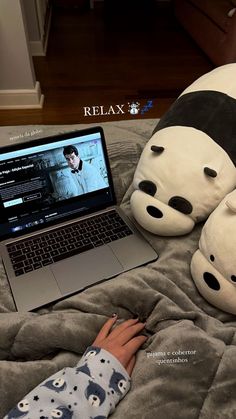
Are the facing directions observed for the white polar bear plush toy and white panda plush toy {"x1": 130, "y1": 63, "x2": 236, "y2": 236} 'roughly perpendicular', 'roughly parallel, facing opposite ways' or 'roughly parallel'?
roughly parallel

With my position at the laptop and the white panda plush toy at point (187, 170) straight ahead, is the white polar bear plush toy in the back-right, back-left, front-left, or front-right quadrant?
front-right

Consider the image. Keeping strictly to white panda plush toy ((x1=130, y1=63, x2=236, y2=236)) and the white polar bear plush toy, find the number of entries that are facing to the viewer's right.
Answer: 0

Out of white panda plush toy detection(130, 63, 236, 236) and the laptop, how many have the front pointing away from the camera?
0

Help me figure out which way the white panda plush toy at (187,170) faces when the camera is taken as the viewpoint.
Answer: facing the viewer and to the left of the viewer

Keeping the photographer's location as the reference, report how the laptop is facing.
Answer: facing the viewer and to the right of the viewer

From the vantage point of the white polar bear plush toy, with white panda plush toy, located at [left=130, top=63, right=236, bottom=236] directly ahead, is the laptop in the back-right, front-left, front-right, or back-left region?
front-left

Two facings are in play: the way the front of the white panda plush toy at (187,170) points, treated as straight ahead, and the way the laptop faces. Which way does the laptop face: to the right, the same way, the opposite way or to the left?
to the left

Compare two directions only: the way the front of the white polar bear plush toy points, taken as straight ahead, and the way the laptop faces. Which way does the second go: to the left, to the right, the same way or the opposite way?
to the left
